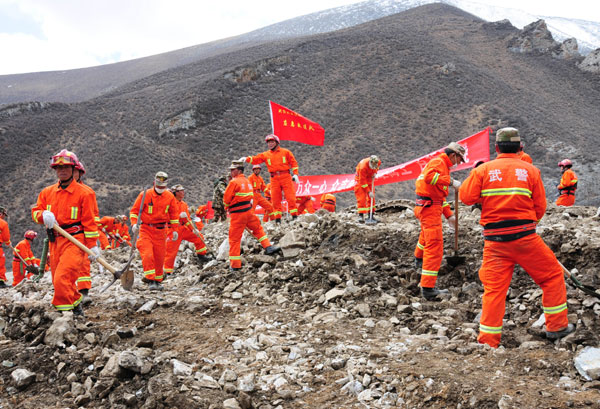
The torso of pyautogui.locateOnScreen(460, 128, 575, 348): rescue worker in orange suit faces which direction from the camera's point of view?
away from the camera

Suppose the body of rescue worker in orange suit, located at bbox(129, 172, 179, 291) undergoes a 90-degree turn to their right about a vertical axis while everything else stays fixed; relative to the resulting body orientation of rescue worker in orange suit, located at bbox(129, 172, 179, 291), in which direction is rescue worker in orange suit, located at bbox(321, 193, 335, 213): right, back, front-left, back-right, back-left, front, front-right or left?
back-right

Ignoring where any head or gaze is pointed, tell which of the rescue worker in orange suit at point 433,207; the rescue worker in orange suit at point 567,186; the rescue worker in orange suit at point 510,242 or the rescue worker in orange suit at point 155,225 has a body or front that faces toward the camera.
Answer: the rescue worker in orange suit at point 155,225

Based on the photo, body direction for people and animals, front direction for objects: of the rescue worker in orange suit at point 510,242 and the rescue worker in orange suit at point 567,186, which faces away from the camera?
the rescue worker in orange suit at point 510,242

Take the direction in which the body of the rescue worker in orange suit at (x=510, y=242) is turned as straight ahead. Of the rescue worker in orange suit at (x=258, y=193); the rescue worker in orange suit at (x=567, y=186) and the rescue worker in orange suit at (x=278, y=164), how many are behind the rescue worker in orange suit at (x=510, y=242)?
0

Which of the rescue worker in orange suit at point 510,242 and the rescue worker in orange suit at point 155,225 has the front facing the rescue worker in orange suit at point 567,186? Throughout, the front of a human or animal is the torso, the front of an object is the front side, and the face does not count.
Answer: the rescue worker in orange suit at point 510,242

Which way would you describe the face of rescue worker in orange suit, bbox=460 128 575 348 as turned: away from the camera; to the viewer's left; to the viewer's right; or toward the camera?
away from the camera

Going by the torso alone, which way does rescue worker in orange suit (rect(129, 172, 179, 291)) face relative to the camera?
toward the camera
